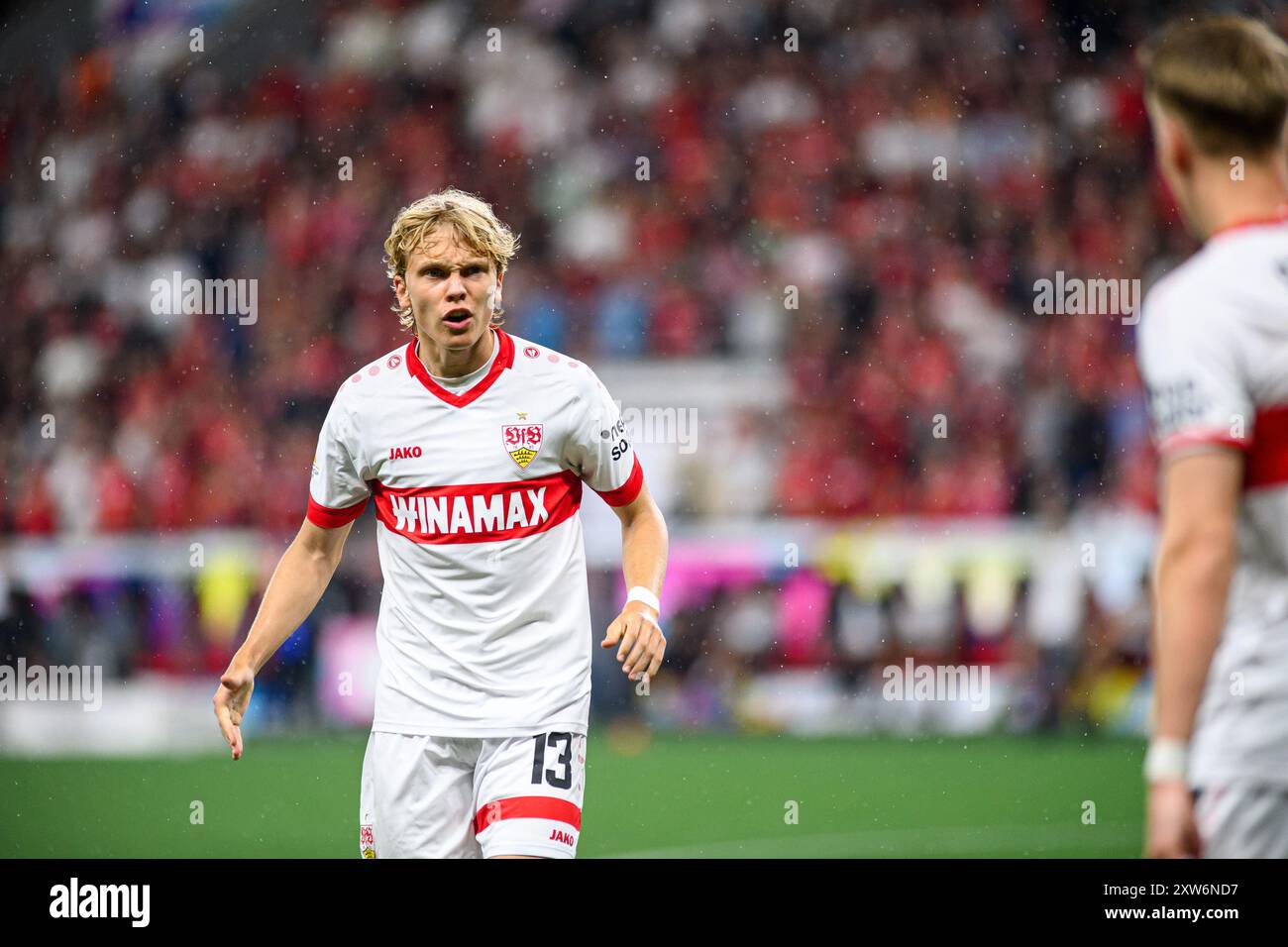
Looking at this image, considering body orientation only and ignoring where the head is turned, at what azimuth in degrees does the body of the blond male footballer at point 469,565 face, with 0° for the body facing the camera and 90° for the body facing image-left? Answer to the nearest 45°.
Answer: approximately 0°

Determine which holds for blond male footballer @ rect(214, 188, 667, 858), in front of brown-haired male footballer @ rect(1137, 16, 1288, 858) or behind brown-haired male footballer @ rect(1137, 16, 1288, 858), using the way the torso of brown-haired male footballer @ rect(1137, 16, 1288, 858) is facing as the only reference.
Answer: in front

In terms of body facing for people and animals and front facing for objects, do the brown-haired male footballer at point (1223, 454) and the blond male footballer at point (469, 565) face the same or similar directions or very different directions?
very different directions

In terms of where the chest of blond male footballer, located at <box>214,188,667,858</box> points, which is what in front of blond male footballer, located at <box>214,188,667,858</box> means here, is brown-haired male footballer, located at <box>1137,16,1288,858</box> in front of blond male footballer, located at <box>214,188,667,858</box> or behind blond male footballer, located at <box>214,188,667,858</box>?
in front

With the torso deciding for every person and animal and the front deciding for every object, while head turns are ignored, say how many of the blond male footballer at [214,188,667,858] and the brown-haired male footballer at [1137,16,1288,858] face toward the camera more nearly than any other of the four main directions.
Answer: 1

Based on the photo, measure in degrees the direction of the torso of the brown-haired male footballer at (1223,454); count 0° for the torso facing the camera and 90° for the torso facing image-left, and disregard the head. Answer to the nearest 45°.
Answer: approximately 135°
